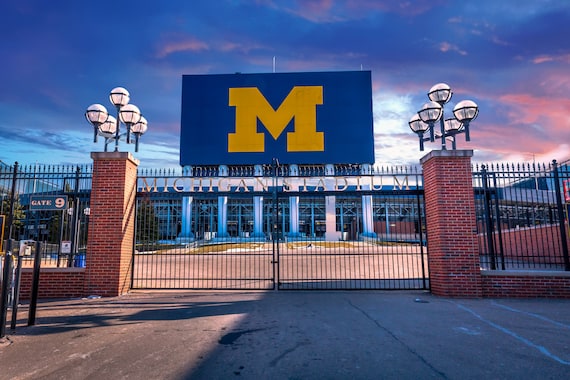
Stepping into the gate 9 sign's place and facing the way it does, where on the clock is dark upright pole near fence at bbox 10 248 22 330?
The dark upright pole near fence is roughly at 12 o'clock from the gate 9 sign.

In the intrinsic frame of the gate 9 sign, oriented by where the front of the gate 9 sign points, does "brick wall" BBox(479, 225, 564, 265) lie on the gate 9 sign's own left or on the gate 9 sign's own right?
on the gate 9 sign's own left

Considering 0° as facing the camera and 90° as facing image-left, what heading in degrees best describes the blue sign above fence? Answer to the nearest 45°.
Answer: approximately 0°

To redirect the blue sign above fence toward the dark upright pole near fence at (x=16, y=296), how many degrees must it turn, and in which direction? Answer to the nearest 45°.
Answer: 0° — it already faces it

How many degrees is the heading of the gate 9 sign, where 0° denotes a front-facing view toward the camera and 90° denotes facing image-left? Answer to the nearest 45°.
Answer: approximately 0°

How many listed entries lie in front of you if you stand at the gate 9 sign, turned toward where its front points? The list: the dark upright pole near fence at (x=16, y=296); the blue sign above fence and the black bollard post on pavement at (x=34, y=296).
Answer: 2

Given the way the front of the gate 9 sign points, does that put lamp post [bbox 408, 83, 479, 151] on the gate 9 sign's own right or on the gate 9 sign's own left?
on the gate 9 sign's own left

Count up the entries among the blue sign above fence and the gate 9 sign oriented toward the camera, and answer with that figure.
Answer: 2

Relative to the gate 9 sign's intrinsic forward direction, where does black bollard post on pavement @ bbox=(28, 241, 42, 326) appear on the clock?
The black bollard post on pavement is roughly at 12 o'clock from the gate 9 sign.
